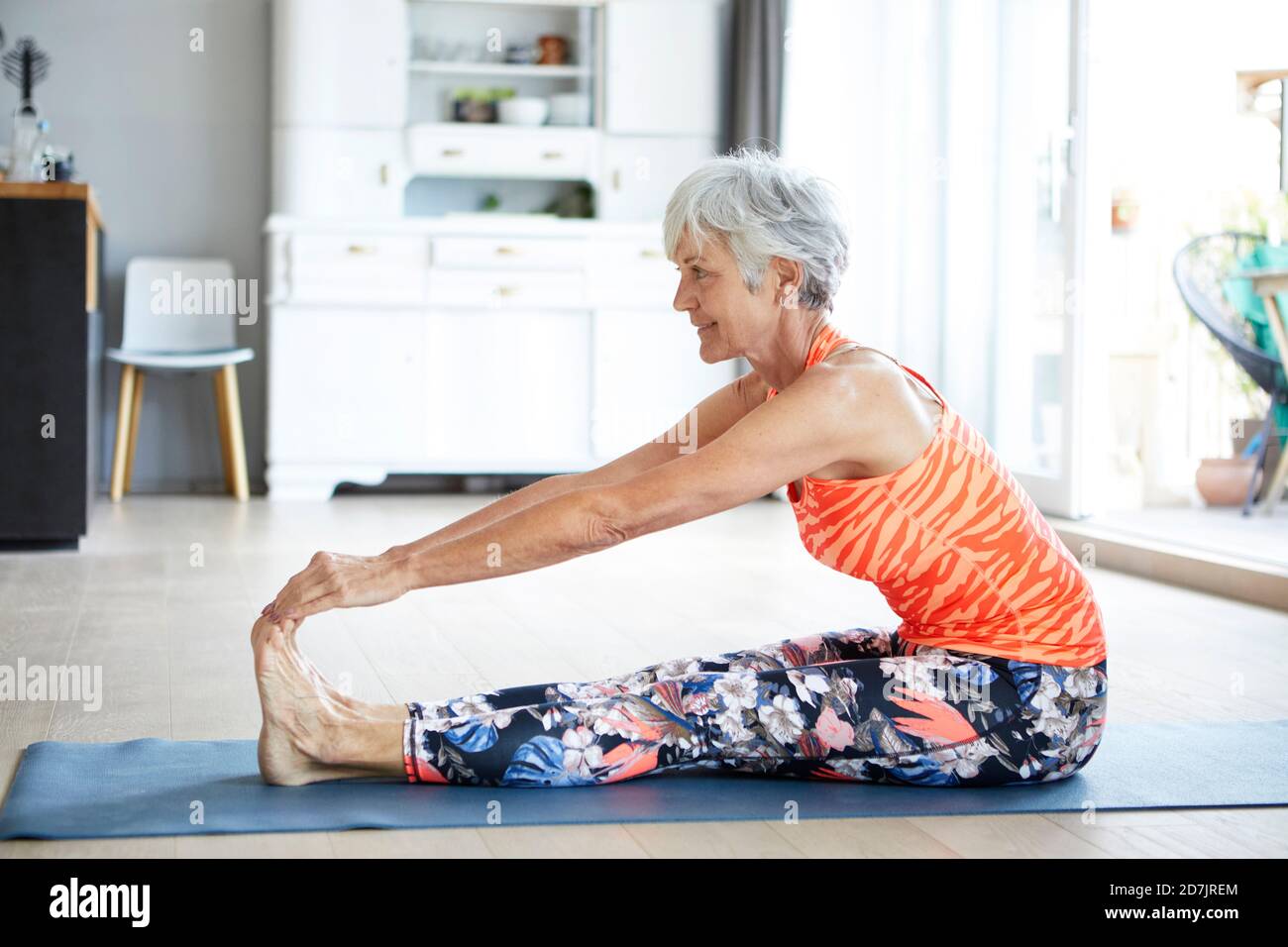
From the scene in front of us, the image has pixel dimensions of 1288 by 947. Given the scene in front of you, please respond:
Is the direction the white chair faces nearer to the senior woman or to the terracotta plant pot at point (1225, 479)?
the senior woman

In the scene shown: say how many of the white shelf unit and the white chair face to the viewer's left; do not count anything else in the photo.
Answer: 0

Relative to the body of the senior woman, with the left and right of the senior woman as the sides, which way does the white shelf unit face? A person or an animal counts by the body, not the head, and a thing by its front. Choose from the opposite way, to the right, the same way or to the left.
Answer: to the left

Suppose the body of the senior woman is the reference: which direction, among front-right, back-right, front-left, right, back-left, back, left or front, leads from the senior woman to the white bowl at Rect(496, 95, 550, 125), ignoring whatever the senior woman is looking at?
right

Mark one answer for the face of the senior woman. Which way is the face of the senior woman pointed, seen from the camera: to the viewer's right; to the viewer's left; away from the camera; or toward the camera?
to the viewer's left

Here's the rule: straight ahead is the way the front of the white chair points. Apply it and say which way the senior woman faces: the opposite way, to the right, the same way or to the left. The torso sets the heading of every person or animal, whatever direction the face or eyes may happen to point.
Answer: to the right

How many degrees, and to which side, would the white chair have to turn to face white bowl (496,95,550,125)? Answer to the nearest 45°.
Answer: approximately 90° to its left

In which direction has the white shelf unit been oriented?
toward the camera

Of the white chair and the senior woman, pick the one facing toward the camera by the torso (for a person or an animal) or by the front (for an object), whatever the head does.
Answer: the white chair

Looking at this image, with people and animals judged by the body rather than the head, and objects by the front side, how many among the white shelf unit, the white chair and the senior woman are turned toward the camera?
2

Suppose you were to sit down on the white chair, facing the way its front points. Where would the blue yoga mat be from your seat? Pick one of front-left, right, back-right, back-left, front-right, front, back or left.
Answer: front

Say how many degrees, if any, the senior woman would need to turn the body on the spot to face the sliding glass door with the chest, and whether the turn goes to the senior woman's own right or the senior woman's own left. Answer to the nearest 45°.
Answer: approximately 90° to the senior woman's own right

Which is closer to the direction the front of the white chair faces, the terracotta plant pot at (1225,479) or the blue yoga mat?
the blue yoga mat

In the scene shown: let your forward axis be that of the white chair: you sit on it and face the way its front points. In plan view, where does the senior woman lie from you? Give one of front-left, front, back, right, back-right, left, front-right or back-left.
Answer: front

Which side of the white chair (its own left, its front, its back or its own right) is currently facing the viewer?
front

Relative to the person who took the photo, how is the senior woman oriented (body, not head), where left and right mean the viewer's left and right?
facing to the left of the viewer
